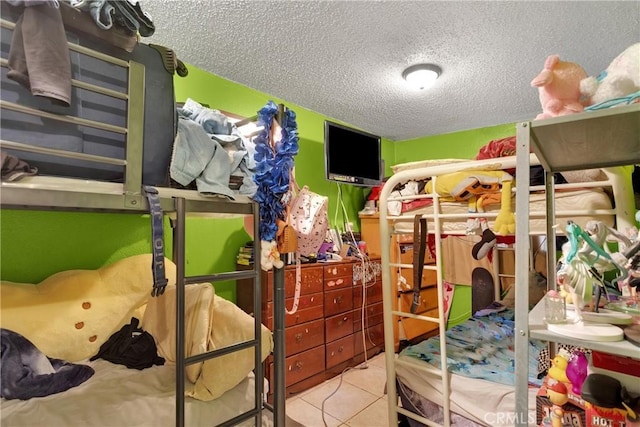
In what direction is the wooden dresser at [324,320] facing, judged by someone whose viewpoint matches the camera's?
facing the viewer and to the right of the viewer

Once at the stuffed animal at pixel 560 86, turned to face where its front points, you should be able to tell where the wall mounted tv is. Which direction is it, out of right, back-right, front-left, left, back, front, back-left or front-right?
right

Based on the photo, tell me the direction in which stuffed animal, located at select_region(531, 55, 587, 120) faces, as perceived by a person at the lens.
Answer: facing the viewer and to the left of the viewer

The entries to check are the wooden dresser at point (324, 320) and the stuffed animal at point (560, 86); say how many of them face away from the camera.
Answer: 0

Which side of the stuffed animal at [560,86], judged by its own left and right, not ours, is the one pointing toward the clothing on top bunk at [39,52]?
front

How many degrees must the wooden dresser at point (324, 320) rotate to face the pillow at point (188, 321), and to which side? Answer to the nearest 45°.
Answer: approximately 90° to its right

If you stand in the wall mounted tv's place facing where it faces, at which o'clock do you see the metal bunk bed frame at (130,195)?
The metal bunk bed frame is roughly at 2 o'clock from the wall mounted tv.

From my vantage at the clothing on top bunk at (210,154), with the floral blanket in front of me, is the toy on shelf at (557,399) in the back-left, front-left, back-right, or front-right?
front-right
